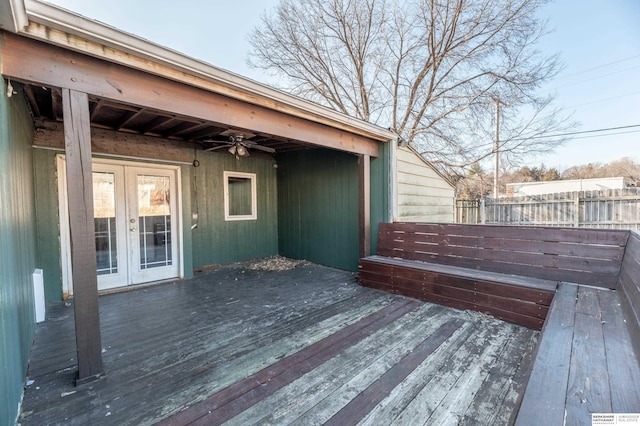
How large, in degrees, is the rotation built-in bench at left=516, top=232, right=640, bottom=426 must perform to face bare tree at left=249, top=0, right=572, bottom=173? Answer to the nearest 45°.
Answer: approximately 45° to its right

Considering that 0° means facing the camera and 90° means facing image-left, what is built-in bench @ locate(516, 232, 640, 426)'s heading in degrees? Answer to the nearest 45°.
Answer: approximately 90°

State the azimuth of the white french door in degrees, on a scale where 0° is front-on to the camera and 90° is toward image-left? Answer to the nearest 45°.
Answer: approximately 315°

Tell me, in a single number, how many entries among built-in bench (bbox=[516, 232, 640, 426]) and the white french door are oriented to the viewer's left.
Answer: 1

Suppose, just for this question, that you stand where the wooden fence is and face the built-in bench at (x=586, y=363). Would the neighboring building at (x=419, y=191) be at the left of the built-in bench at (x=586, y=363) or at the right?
right

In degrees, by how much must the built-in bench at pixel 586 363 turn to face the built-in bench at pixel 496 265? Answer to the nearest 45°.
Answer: approximately 90° to its right

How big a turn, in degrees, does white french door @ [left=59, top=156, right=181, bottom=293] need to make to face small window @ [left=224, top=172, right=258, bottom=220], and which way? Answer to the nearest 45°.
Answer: approximately 45° to its left

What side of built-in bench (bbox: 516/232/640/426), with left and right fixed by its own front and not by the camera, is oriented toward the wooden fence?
right
